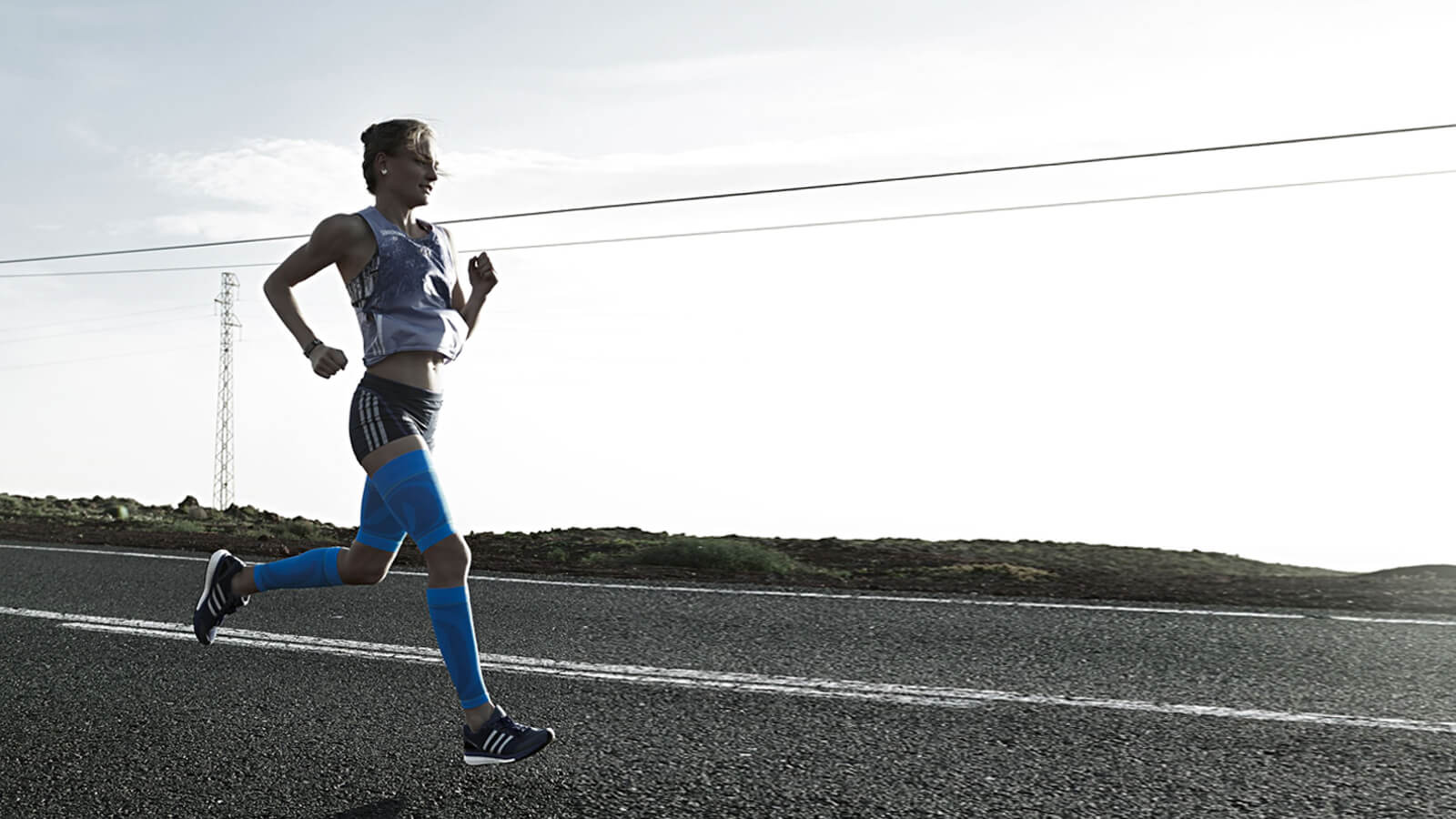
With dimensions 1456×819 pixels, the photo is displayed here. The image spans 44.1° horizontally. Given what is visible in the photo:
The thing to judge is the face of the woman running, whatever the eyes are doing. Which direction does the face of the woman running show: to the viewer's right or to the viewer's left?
to the viewer's right

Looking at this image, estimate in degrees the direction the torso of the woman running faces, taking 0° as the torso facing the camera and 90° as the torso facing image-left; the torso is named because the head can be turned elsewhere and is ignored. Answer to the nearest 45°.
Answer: approximately 315°
